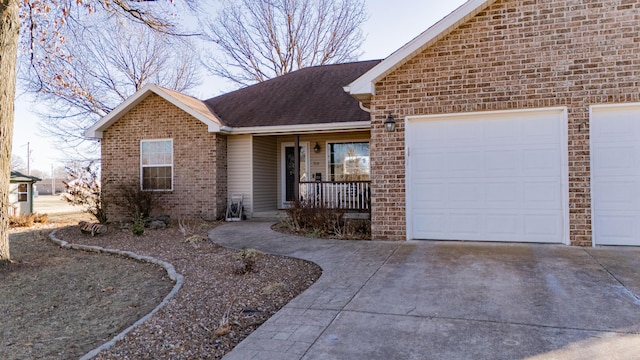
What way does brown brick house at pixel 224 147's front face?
toward the camera

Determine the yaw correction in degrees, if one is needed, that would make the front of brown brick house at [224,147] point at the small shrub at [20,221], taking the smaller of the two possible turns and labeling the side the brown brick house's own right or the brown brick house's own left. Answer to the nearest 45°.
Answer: approximately 90° to the brown brick house's own right

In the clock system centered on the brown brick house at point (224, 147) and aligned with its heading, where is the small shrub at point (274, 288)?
The small shrub is roughly at 12 o'clock from the brown brick house.

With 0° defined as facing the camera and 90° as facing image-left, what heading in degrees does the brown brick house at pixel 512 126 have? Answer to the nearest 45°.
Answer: approximately 0°

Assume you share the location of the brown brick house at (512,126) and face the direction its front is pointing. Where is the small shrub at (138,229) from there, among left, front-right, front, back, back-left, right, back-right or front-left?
right

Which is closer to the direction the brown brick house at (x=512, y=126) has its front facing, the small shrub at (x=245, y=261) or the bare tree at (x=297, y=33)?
the small shrub

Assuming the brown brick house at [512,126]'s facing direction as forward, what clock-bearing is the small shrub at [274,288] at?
The small shrub is roughly at 2 o'clock from the brown brick house.

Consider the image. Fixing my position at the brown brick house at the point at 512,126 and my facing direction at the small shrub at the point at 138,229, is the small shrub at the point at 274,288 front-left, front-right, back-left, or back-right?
front-left

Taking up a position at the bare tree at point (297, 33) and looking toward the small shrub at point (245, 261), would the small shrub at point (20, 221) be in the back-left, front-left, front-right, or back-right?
front-right

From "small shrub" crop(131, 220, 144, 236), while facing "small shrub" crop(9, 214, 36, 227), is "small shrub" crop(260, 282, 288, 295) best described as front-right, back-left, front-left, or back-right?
back-left

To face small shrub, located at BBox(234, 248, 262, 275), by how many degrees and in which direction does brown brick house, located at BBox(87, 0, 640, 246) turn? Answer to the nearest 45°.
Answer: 0° — it already faces it

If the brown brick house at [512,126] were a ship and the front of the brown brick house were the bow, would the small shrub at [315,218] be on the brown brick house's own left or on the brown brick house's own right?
on the brown brick house's own right
